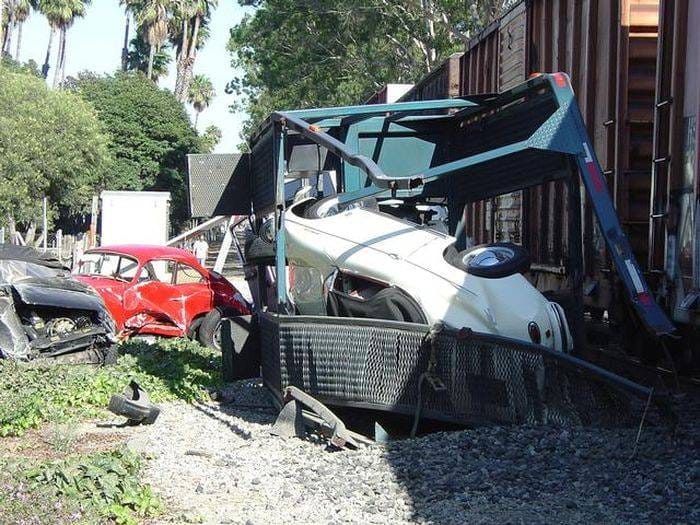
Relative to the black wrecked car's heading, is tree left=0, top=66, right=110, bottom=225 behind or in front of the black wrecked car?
behind

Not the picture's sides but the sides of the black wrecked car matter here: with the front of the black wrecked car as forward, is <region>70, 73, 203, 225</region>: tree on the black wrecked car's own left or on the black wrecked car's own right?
on the black wrecked car's own left

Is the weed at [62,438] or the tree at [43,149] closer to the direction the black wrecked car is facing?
the weed

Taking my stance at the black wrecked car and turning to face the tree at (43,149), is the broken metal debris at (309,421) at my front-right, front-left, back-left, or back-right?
back-right

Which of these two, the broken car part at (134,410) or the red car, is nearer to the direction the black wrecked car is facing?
the broken car part

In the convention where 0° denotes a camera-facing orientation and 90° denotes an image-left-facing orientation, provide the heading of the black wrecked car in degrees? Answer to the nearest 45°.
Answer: approximately 315°

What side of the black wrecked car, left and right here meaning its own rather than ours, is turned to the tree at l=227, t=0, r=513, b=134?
left

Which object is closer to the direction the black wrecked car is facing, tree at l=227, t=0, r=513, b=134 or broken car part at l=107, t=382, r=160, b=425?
the broken car part
